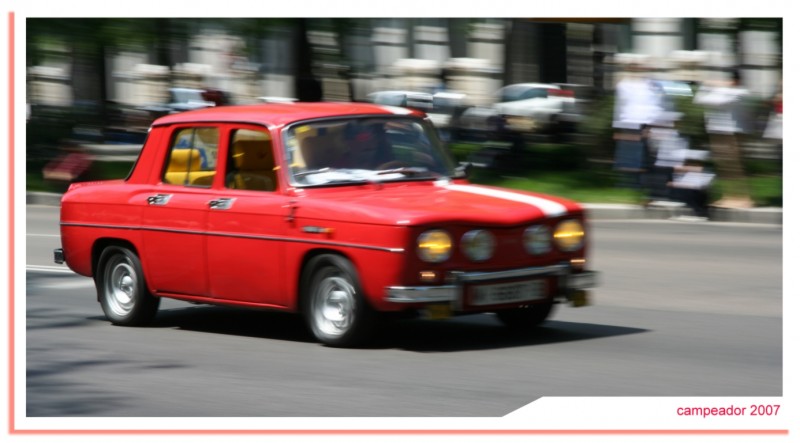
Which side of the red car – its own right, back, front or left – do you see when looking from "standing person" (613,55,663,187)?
left

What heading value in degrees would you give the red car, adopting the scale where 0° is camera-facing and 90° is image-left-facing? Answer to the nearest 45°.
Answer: approximately 315°

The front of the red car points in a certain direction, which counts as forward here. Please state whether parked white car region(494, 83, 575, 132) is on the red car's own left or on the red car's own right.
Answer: on the red car's own left
